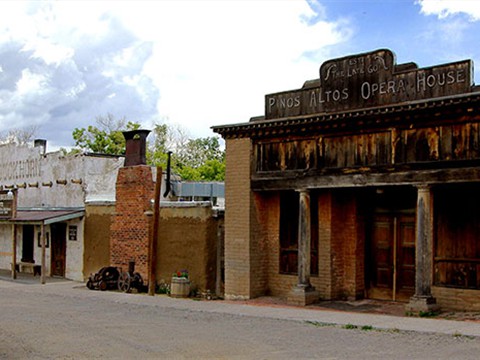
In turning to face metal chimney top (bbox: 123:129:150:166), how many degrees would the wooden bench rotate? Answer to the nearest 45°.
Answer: approximately 90° to its left

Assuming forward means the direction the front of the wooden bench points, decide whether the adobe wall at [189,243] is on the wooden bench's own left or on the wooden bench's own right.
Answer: on the wooden bench's own left

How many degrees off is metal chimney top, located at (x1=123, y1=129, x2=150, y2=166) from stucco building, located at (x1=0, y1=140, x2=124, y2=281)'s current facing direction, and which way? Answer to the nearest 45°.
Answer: approximately 90° to its left

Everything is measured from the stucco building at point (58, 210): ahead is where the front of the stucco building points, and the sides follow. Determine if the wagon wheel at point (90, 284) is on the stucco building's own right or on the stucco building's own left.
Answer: on the stucco building's own left

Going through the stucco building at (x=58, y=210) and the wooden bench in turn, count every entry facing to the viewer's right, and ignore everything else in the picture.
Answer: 0

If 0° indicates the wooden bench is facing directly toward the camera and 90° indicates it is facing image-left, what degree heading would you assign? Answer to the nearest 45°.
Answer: approximately 45°

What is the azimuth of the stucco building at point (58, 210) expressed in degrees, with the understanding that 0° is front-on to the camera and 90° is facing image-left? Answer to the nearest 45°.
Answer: approximately 45°

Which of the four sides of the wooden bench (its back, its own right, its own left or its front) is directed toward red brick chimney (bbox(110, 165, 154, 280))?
left
